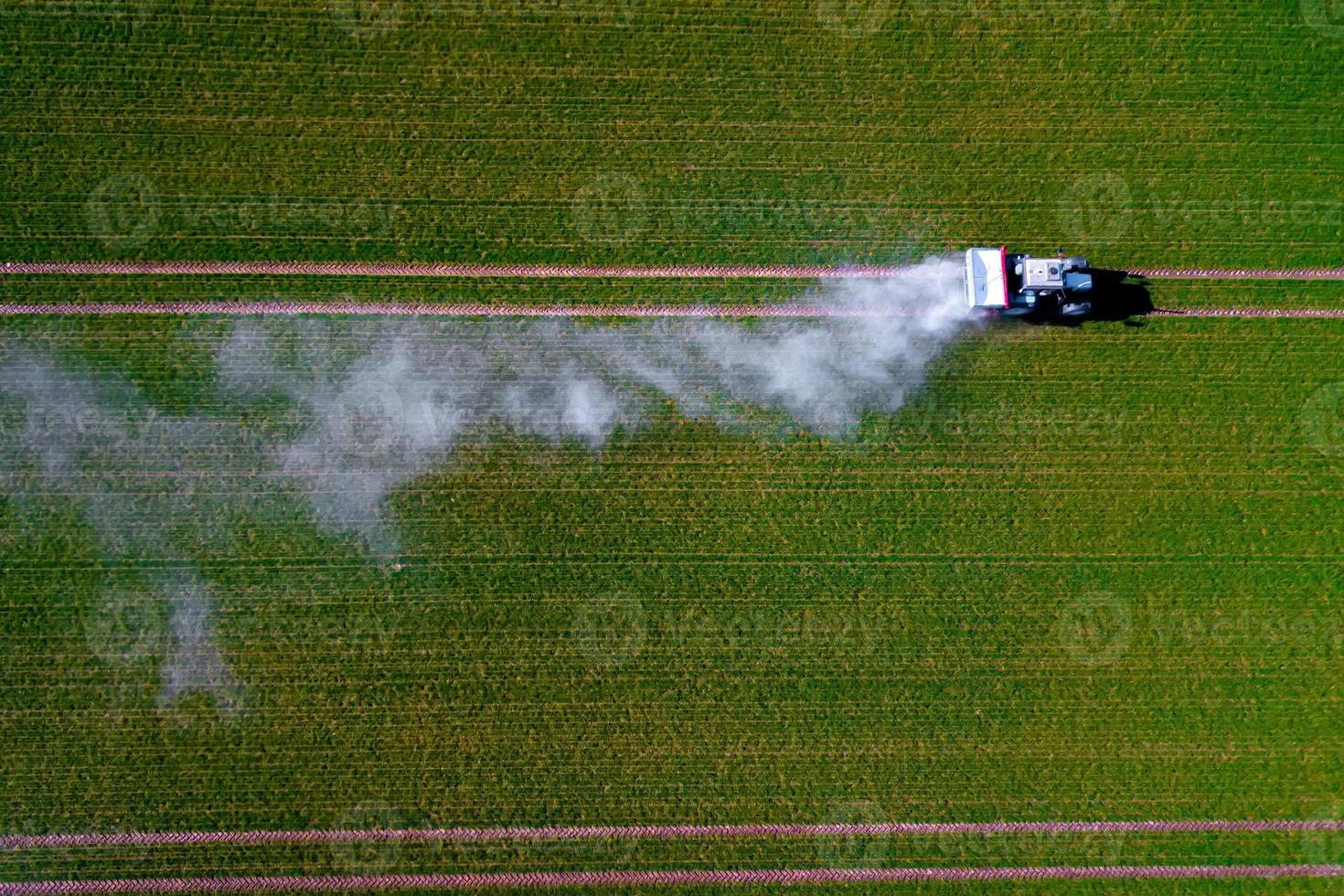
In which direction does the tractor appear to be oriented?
to the viewer's right

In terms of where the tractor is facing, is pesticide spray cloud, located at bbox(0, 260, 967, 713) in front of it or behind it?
behind
